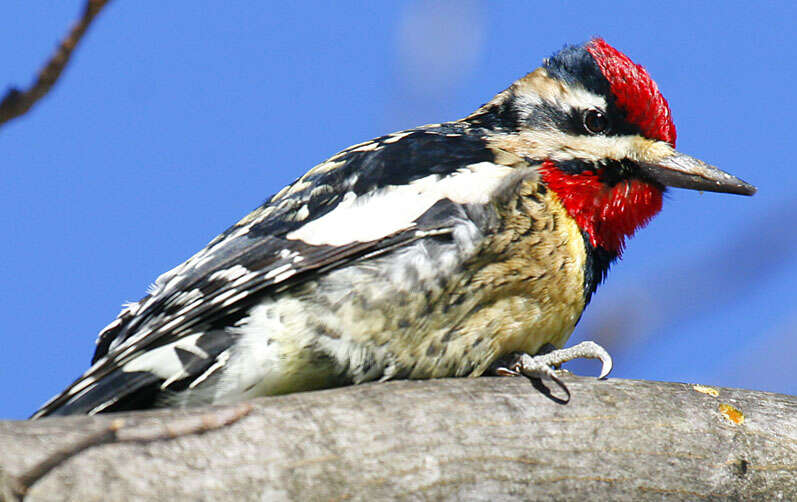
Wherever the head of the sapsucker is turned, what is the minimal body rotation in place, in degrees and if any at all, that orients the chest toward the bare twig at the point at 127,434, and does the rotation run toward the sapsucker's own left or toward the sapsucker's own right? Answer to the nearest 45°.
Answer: approximately 135° to the sapsucker's own right

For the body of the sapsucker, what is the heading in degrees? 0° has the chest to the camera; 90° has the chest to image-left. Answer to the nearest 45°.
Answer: approximately 270°
